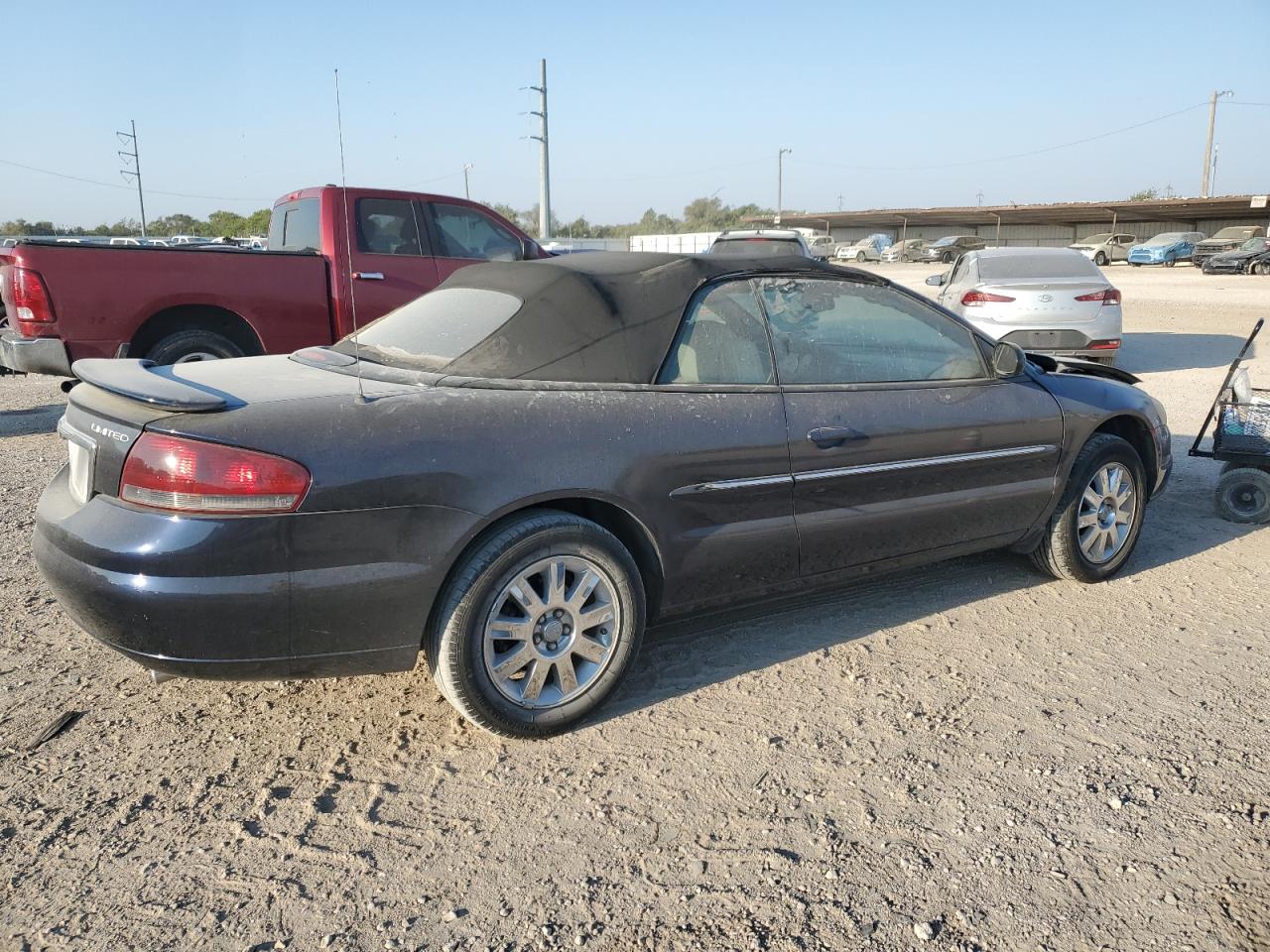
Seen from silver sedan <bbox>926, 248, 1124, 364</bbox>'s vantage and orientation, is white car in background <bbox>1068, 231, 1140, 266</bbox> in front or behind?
in front

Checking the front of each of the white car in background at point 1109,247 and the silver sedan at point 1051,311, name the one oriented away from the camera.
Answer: the silver sedan

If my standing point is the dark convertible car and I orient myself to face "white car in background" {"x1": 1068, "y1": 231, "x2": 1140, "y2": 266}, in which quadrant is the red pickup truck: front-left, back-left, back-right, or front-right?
front-left

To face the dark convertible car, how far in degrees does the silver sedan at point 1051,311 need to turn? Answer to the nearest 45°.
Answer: approximately 180°

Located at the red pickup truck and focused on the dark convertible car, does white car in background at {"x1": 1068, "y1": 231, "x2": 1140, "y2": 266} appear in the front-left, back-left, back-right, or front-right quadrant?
back-left

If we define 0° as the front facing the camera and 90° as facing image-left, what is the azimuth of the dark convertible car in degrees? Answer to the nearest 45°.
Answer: approximately 225°

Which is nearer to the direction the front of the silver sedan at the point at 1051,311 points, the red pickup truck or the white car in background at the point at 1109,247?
the white car in background

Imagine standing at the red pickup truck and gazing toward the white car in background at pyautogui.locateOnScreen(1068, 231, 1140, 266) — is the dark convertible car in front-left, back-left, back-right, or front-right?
back-right

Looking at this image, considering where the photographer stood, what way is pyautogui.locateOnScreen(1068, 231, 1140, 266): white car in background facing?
facing the viewer and to the left of the viewer

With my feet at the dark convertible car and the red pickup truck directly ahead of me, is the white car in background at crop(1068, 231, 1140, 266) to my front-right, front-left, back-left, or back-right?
front-right

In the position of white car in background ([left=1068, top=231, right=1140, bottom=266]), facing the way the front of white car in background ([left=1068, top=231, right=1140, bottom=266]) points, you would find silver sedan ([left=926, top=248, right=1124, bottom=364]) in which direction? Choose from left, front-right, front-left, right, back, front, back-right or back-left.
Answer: front-left

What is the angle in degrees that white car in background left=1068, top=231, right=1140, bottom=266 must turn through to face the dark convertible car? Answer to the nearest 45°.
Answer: approximately 45° to its left

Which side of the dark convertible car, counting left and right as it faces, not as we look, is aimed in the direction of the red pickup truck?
left

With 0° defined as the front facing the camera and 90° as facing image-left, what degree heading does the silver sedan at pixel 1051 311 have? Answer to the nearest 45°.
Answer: approximately 180°

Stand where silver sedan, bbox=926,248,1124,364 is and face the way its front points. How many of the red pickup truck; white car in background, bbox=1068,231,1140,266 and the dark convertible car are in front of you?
1

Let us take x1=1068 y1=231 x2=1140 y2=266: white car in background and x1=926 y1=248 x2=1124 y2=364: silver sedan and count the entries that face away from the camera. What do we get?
1
